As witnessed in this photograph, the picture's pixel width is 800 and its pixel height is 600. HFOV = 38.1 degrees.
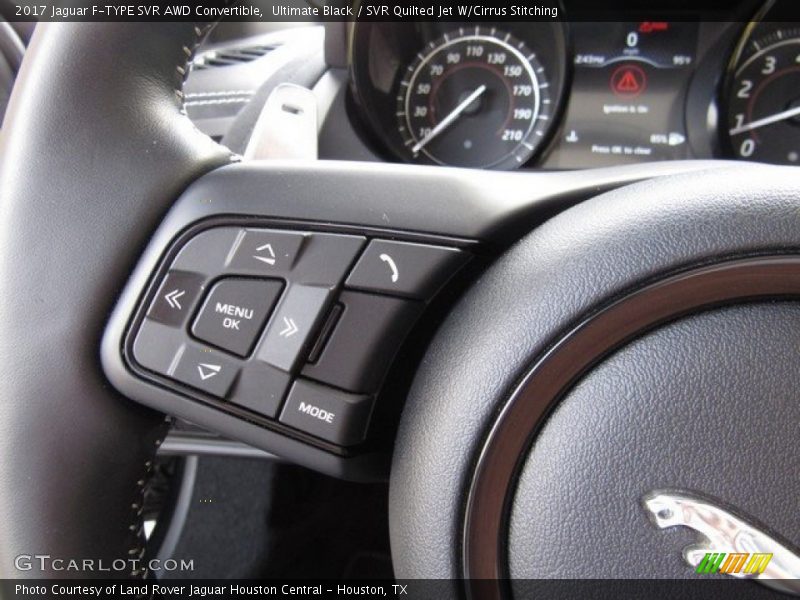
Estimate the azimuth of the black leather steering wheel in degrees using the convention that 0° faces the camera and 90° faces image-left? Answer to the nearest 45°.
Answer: approximately 0°
